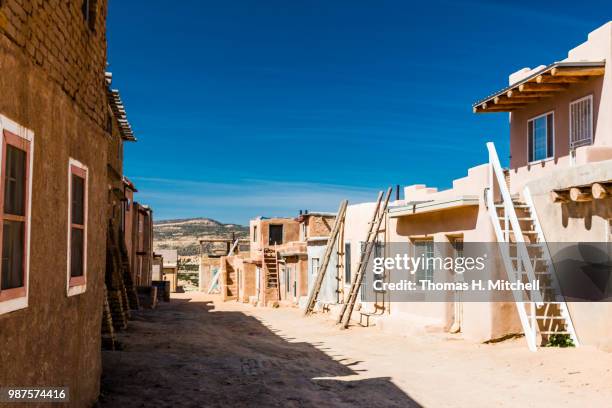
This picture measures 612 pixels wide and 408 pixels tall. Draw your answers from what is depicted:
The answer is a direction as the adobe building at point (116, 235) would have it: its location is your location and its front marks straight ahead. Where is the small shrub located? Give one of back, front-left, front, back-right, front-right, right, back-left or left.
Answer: front-right

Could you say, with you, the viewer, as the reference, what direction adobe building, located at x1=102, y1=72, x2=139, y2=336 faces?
facing to the right of the viewer

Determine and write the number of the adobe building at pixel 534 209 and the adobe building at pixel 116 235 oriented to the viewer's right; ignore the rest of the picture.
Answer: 1

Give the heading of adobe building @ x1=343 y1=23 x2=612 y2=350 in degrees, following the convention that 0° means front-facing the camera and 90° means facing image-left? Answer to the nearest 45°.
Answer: approximately 45°

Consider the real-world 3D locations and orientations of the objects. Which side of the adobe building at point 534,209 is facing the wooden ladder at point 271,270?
right

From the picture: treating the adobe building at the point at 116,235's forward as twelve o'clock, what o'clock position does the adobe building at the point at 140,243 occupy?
the adobe building at the point at 140,243 is roughly at 9 o'clock from the adobe building at the point at 116,235.

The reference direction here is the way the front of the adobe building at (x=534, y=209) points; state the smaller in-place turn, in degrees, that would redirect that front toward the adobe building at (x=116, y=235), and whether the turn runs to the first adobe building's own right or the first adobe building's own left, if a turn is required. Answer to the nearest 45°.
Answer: approximately 45° to the first adobe building's own right

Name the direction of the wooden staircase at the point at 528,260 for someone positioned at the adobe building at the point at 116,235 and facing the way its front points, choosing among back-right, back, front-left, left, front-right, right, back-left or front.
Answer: front-right

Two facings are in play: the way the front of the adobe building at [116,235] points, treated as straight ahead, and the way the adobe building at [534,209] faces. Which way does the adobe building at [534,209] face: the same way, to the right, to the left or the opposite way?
the opposite way

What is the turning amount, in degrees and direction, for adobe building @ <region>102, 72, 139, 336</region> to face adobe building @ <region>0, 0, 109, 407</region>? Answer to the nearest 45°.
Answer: approximately 90° to its right
